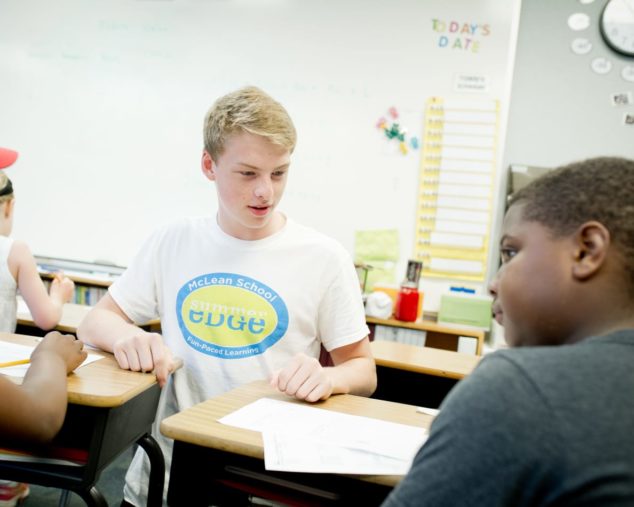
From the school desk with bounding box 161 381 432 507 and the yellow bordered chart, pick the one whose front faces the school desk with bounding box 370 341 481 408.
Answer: the yellow bordered chart

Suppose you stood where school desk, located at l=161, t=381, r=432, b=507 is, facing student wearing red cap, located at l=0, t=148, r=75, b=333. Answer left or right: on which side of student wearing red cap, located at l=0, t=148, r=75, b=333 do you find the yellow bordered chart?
right

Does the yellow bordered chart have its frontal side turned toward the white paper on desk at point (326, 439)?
yes

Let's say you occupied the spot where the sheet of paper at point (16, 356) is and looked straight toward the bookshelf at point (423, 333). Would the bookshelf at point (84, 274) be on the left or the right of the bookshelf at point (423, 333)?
left

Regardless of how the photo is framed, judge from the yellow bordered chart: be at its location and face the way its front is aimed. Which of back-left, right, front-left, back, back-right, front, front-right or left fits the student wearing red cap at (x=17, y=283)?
front-right

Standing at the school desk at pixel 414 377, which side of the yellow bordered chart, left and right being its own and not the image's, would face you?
front

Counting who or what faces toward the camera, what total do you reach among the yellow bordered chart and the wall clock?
2

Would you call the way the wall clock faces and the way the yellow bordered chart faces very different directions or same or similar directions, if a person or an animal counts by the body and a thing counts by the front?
same or similar directions

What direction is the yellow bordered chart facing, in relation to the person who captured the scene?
facing the viewer

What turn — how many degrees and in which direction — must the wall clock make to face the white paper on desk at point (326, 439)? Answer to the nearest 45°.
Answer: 0° — it already faces it

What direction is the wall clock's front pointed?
toward the camera

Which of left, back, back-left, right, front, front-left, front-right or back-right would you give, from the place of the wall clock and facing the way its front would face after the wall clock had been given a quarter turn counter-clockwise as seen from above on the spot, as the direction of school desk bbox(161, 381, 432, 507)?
right

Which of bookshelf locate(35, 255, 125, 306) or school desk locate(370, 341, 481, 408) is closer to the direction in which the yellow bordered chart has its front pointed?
the school desk
